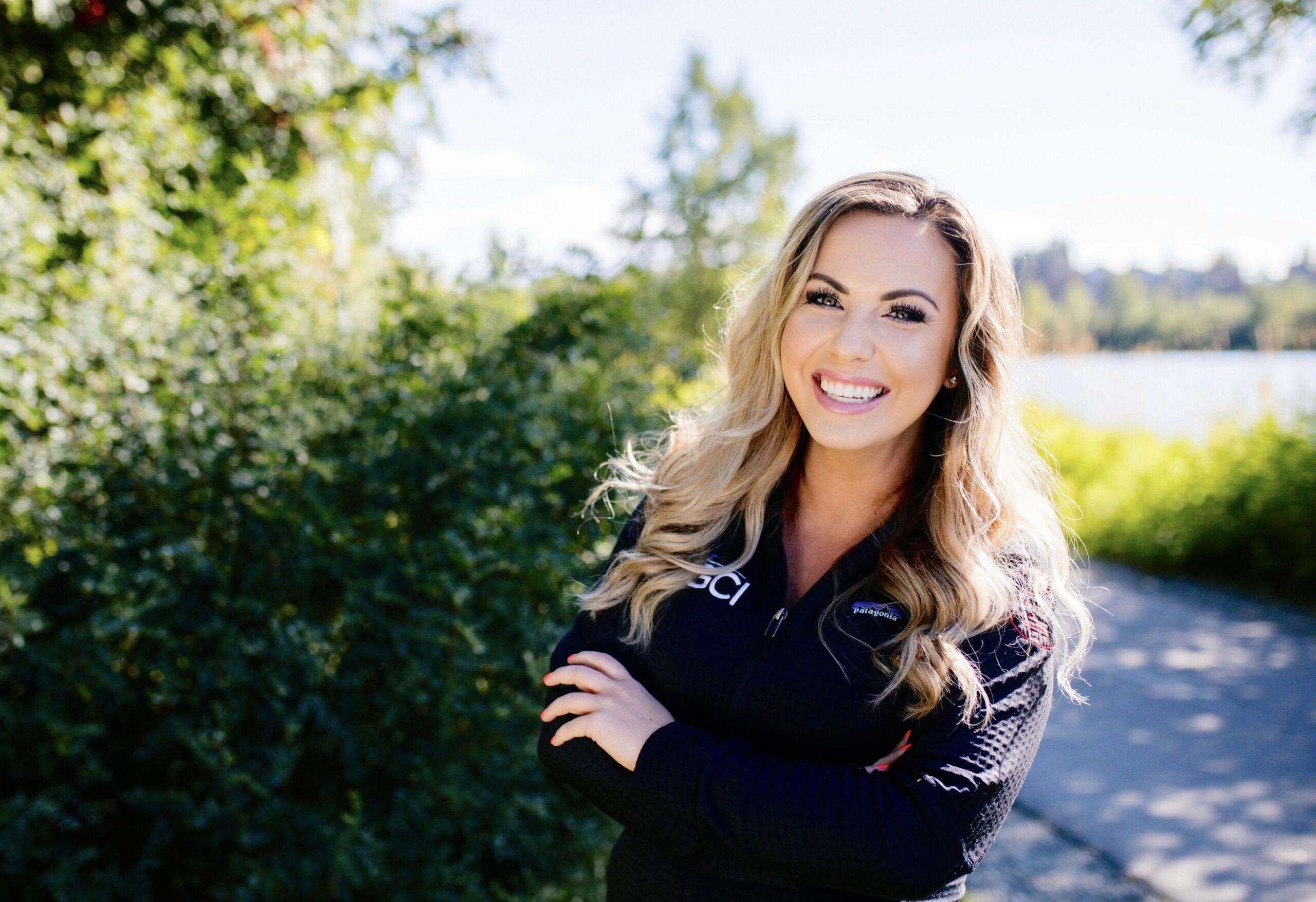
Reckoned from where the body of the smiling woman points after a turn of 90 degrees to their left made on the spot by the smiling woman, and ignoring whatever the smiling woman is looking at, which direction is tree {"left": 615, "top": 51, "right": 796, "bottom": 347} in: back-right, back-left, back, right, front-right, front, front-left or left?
back-left

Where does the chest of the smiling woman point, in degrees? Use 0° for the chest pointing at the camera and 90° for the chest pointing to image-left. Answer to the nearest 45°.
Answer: approximately 45°
